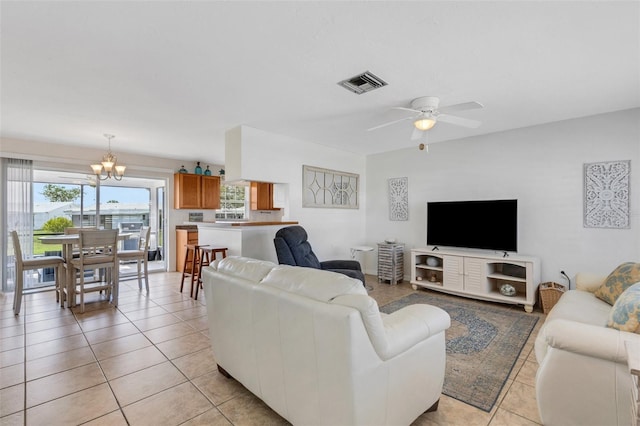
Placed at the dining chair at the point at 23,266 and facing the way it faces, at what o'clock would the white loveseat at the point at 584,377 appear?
The white loveseat is roughly at 2 o'clock from the dining chair.

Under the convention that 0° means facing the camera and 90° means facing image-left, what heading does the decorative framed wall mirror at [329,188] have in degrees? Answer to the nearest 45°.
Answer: approximately 315°

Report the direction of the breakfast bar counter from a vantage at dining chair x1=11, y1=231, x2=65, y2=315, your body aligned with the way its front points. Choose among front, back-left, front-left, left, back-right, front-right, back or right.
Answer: front-right

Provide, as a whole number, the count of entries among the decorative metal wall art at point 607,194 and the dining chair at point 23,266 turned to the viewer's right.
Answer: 1

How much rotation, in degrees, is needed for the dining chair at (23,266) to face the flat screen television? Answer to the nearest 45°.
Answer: approximately 45° to its right

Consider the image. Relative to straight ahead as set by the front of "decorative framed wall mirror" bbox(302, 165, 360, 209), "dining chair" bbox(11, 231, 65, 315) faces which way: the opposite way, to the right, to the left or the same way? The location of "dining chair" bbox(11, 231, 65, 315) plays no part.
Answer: to the left

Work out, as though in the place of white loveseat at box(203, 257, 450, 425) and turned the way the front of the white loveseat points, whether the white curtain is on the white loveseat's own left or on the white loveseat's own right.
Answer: on the white loveseat's own left

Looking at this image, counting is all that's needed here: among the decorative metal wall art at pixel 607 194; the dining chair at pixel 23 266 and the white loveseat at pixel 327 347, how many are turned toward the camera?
1

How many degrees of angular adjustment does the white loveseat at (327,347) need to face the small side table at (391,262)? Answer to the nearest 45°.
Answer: approximately 45° to its left

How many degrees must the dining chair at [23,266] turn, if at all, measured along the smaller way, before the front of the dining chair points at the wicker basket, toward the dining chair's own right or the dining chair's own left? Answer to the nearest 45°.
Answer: approximately 45° to the dining chair's own right

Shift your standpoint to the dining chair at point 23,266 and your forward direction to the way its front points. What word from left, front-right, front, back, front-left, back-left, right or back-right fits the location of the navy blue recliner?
front-right

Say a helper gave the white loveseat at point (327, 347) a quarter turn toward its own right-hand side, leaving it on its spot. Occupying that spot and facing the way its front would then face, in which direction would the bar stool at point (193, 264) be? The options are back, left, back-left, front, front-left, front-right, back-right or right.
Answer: back

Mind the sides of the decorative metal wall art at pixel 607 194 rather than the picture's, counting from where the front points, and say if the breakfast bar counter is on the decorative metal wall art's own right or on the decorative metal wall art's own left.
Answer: on the decorative metal wall art's own right

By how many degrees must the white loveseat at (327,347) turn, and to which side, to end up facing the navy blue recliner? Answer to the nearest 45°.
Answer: approximately 45° to its left

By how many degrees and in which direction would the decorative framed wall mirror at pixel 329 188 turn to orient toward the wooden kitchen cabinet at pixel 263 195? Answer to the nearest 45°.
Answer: approximately 135° to its right

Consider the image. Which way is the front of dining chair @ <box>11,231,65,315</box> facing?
to the viewer's right

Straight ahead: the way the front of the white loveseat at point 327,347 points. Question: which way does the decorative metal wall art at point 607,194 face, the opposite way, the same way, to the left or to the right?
the opposite way

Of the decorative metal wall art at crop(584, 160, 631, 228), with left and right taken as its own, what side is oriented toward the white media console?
right

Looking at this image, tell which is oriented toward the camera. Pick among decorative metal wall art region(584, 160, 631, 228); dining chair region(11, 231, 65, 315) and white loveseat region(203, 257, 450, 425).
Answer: the decorative metal wall art
